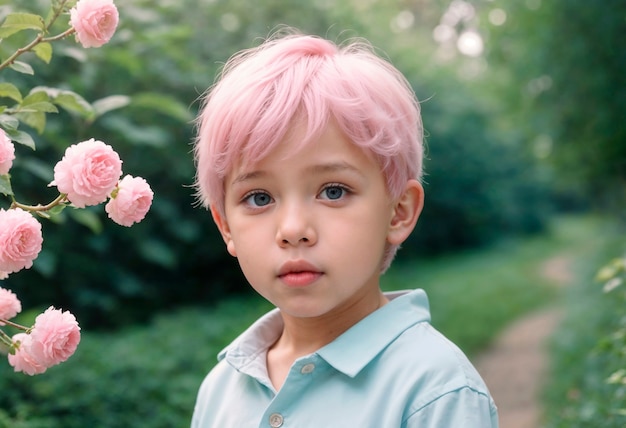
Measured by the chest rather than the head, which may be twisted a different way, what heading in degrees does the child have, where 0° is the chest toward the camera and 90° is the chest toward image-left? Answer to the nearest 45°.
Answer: approximately 45°
